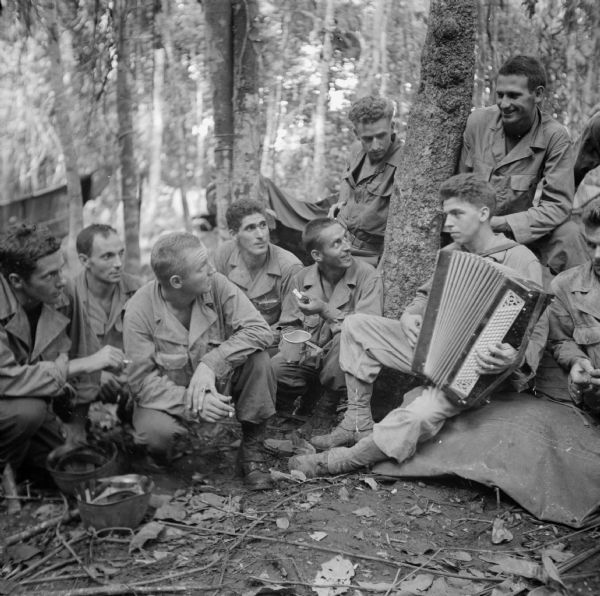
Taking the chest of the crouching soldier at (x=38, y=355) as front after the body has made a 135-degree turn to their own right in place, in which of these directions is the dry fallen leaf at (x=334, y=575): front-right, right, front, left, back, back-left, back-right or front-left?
back-left

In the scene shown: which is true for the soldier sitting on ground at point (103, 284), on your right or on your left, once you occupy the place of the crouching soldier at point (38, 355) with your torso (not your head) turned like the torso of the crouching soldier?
on your left

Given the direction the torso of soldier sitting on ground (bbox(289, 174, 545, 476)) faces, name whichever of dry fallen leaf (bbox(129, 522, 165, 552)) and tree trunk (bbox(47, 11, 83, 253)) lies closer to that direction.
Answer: the dry fallen leaf

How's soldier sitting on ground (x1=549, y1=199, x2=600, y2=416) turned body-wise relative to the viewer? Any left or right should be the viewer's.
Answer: facing the viewer

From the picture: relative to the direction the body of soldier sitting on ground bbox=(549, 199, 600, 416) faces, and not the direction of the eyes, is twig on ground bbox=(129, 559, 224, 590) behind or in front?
in front

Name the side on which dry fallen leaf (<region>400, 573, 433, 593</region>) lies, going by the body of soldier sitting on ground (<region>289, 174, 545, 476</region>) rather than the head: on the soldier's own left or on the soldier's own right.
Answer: on the soldier's own left

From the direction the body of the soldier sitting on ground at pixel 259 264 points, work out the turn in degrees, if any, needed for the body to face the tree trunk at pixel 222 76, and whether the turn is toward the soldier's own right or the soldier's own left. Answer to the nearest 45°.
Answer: approximately 180°

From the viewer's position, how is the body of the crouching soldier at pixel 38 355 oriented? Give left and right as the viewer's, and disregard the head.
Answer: facing the viewer and to the right of the viewer

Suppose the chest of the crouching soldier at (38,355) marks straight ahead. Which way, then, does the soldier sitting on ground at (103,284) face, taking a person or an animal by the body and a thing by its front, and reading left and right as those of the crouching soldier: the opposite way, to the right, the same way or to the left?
the same way

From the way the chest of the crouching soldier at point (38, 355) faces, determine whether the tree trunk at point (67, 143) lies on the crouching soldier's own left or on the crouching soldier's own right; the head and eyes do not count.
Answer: on the crouching soldier's own left

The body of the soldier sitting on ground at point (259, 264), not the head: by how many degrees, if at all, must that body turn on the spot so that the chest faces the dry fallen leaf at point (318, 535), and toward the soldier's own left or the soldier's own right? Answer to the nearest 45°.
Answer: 0° — they already face it

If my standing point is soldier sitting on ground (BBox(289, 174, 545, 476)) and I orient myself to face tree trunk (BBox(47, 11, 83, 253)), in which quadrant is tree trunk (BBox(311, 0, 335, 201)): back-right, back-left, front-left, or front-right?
front-right

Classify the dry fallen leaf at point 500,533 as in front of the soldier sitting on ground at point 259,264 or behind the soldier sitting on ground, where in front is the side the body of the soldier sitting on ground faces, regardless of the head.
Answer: in front

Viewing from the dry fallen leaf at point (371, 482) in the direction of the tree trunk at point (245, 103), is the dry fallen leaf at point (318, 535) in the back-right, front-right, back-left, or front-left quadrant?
back-left

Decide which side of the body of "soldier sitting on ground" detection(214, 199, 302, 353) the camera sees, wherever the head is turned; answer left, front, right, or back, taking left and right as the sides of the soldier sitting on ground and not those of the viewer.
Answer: front

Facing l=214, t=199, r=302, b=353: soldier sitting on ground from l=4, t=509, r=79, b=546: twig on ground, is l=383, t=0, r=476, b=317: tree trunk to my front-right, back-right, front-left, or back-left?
front-right

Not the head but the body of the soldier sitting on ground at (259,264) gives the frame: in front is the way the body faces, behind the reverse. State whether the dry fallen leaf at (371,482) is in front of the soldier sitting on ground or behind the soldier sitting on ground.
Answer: in front

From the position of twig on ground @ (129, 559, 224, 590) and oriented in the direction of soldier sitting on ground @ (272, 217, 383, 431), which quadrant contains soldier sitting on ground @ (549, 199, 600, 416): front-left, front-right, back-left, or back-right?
front-right

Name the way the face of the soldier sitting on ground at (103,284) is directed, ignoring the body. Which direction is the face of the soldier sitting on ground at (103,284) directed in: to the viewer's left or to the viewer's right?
to the viewer's right

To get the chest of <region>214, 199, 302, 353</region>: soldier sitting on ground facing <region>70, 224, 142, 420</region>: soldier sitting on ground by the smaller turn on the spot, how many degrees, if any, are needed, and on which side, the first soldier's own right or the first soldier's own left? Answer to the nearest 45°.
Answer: approximately 45° to the first soldier's own right

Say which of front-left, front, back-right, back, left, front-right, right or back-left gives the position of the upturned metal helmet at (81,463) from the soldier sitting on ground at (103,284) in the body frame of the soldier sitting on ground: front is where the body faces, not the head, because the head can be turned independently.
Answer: front-right

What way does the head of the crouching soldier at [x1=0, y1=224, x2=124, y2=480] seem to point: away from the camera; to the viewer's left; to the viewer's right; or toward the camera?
to the viewer's right
